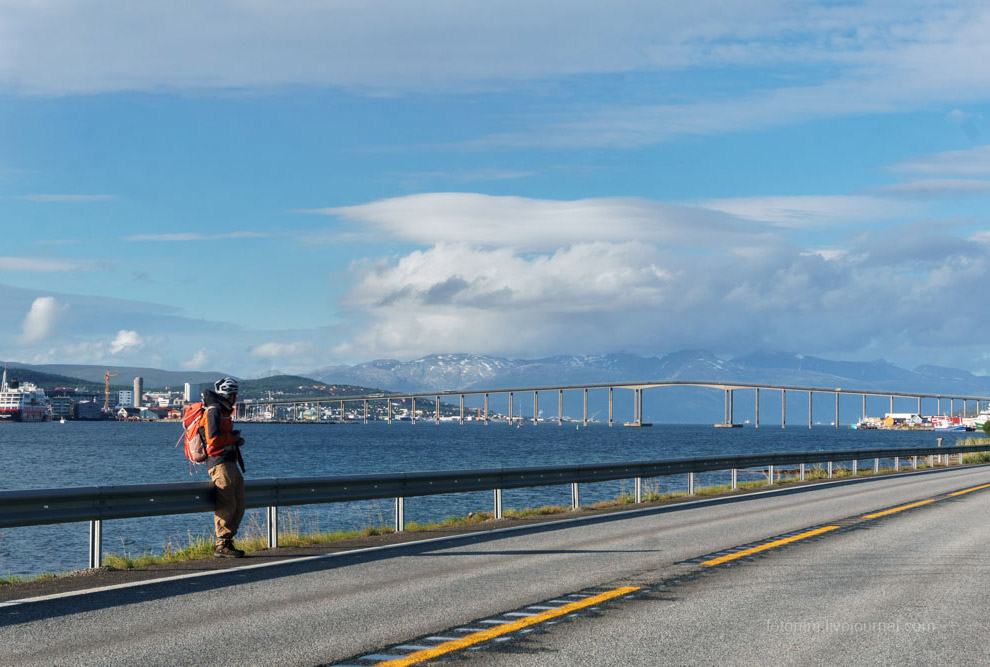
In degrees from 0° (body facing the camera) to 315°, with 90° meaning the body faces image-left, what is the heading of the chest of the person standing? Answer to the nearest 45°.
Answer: approximately 270°
